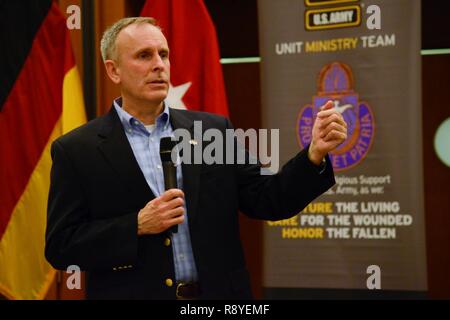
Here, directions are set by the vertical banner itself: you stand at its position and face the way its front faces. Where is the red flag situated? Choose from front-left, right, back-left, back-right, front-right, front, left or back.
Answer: right

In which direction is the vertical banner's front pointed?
toward the camera

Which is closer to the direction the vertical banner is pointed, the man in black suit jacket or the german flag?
the man in black suit jacket

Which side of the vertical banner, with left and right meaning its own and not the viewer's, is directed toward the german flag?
right

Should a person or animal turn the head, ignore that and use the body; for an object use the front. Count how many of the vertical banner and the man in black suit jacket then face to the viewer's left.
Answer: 0

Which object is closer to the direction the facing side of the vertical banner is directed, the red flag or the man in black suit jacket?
the man in black suit jacket

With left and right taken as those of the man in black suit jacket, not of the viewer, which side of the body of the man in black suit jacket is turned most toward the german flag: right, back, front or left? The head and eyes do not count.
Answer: back

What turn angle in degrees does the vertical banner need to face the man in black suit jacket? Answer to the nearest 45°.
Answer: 0° — it already faces them

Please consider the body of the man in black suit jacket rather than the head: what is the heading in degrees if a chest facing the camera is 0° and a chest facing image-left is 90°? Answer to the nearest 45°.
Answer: approximately 315°

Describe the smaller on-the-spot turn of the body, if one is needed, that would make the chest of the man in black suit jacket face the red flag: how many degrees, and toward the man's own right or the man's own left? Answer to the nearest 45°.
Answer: approximately 135° to the man's own left

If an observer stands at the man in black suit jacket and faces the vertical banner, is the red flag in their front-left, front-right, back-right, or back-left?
front-left
